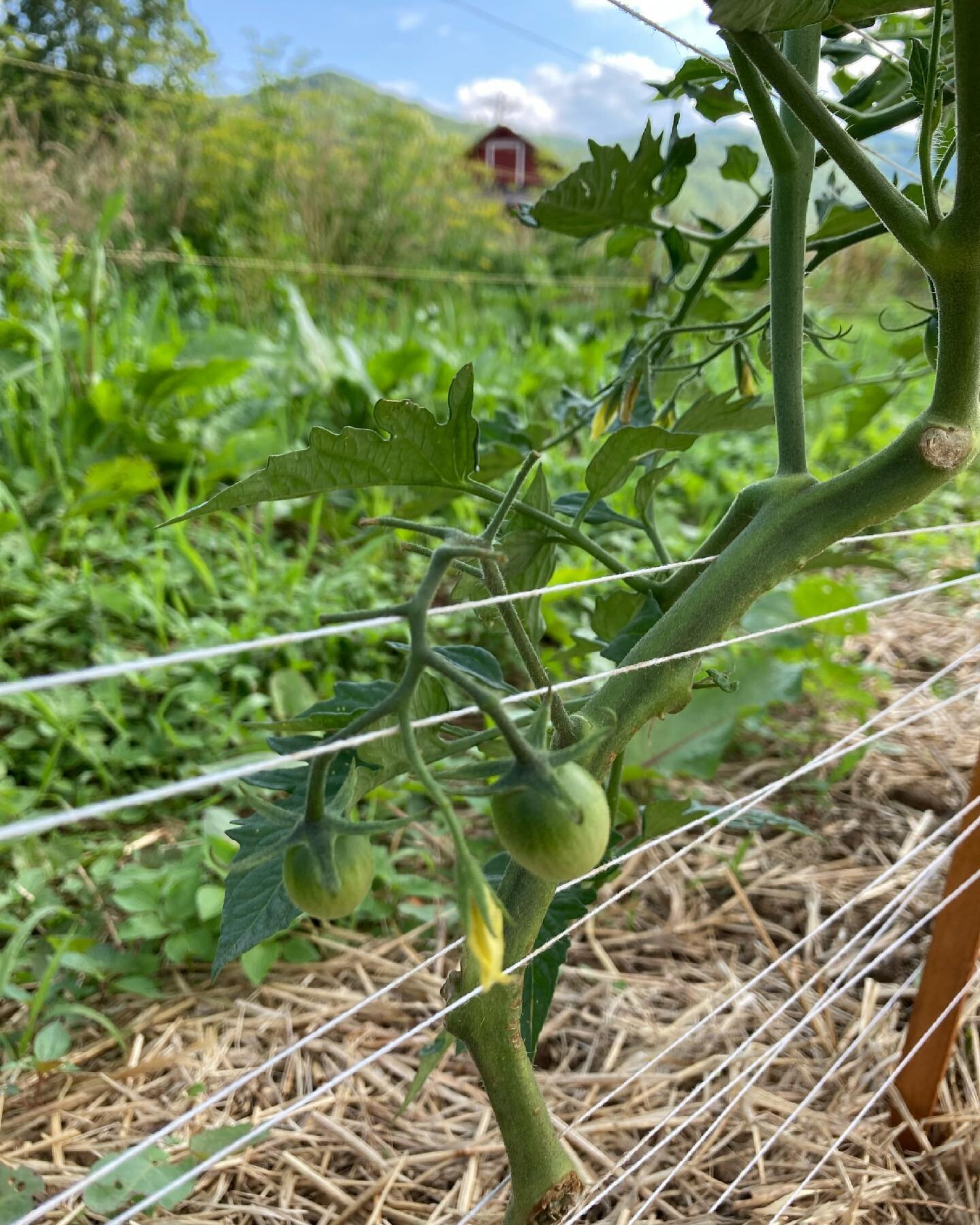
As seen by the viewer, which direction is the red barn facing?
toward the camera

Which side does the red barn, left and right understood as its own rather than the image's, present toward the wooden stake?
front

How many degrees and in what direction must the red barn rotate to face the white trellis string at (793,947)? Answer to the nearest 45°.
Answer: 0° — it already faces it

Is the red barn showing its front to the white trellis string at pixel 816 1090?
yes

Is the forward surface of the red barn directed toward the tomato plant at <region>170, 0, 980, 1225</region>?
yes

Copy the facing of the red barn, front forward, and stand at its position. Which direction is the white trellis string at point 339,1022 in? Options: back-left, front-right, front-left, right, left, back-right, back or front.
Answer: front

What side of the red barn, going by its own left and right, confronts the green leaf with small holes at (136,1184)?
front
